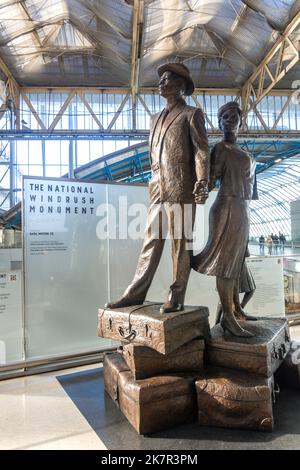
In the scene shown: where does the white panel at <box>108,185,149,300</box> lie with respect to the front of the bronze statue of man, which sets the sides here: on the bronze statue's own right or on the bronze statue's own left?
on the bronze statue's own right

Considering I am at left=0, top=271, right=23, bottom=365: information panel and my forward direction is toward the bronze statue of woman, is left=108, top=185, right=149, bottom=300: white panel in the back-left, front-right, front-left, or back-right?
front-left

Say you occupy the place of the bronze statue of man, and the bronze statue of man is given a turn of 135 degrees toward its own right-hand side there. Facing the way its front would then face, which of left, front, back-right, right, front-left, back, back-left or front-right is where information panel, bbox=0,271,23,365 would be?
front-left

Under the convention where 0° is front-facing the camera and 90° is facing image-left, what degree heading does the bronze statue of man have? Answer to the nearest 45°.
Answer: approximately 45°

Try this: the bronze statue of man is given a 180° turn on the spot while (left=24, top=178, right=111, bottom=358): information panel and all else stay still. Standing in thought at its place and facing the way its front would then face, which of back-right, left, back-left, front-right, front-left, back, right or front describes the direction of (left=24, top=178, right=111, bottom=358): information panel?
left
